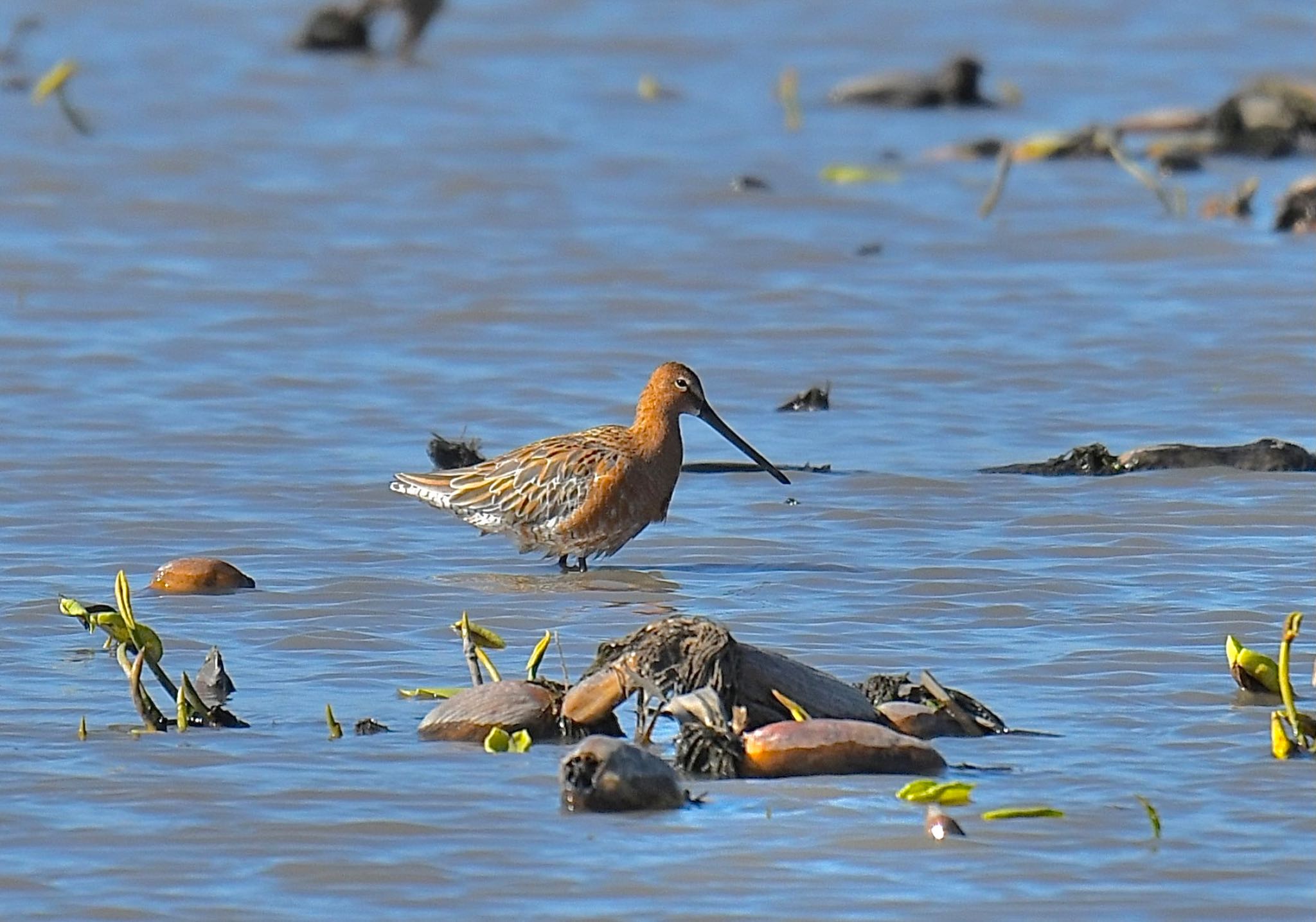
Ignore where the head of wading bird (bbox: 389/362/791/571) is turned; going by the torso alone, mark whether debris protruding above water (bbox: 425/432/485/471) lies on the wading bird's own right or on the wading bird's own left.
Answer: on the wading bird's own left

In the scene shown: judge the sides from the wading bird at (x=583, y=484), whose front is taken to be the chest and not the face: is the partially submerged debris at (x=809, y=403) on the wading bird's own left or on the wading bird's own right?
on the wading bird's own left

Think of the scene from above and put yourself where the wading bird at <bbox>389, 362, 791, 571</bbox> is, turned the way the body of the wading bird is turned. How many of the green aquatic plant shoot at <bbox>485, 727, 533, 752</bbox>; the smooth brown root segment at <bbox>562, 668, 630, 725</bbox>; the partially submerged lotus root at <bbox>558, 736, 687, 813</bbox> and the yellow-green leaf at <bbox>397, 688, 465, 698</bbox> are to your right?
4

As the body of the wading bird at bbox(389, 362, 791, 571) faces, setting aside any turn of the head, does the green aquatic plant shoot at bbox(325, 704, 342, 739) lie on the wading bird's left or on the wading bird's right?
on the wading bird's right

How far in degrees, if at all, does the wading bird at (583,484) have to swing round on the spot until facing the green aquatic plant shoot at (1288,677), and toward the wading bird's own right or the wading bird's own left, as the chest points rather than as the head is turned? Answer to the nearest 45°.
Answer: approximately 45° to the wading bird's own right

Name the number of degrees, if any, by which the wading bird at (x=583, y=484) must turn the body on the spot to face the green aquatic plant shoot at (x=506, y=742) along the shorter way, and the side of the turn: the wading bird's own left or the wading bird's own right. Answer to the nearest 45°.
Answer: approximately 90° to the wading bird's own right

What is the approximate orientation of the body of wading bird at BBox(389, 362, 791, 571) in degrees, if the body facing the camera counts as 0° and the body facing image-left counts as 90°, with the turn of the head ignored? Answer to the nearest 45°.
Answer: approximately 270°

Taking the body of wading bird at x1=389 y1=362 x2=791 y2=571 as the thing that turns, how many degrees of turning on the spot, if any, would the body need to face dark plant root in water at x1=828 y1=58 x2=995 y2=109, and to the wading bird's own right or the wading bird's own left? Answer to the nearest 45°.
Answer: approximately 90° to the wading bird's own left

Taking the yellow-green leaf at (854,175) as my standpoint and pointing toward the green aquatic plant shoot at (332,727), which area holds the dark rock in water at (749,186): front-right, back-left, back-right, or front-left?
front-right

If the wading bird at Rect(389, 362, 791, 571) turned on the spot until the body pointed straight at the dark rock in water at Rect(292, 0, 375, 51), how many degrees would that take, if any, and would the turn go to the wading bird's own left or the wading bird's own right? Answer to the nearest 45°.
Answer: approximately 90° to the wading bird's own left

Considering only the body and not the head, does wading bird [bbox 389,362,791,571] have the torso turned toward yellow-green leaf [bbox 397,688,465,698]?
no

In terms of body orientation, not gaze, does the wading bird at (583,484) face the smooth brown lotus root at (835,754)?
no

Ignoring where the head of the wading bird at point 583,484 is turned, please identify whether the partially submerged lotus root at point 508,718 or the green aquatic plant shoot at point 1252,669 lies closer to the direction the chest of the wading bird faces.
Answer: the green aquatic plant shoot

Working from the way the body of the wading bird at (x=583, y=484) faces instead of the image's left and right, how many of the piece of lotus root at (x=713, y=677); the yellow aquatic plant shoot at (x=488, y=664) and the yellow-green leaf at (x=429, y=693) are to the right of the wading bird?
3

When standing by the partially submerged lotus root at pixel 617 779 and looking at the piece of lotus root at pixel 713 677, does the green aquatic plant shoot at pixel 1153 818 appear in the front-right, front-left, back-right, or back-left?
front-right

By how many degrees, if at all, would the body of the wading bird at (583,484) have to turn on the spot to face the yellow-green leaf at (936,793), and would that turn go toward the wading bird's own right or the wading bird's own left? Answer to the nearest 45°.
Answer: approximately 90° to the wading bird's own right

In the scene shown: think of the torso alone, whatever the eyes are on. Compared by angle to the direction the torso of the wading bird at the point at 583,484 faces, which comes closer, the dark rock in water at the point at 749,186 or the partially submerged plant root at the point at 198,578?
the dark rock in water

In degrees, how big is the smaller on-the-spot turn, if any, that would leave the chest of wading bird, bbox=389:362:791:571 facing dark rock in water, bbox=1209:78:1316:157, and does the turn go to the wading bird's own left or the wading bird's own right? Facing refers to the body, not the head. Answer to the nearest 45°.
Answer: approximately 45° to the wading bird's own left

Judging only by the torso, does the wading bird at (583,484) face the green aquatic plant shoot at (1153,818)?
no

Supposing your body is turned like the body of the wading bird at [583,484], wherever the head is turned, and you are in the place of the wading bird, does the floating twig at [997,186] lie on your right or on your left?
on your left
